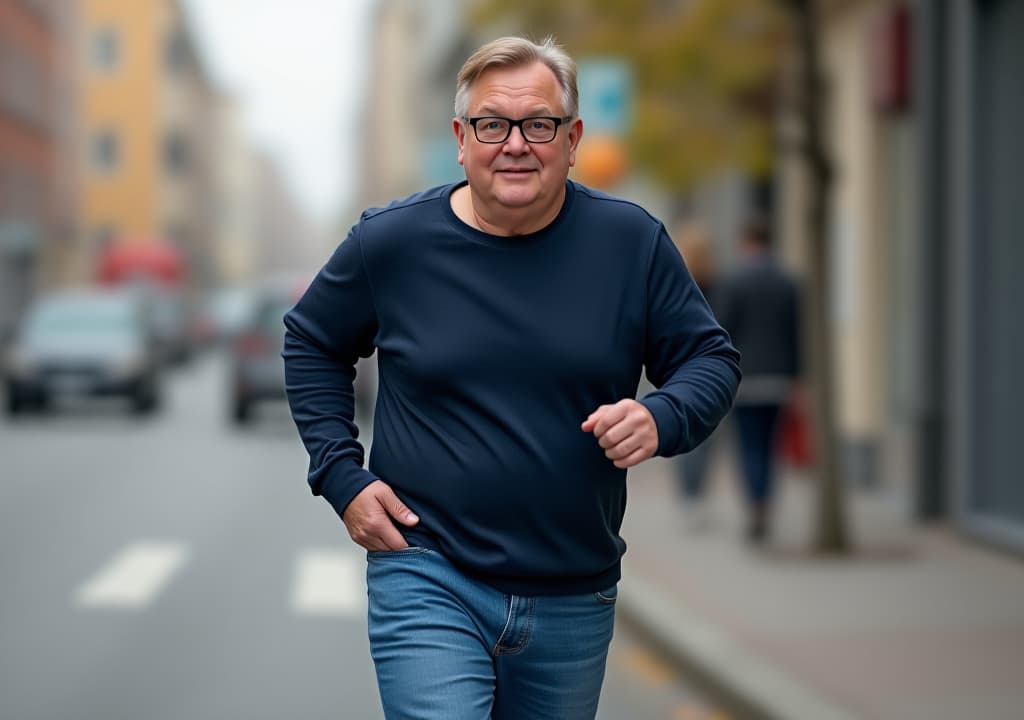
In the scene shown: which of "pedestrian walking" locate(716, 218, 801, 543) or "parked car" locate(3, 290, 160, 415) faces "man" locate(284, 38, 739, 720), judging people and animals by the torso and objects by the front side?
the parked car

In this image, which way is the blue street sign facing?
toward the camera

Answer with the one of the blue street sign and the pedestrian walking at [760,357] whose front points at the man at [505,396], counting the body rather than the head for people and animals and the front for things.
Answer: the blue street sign

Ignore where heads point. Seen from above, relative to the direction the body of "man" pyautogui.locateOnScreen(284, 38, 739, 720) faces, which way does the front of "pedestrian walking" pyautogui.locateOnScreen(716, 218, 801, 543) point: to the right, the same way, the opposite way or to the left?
the opposite way

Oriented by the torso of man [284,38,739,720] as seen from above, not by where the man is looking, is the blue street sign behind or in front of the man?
behind

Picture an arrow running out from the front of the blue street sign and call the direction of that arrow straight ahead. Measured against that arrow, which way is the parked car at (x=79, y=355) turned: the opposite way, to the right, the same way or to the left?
the same way

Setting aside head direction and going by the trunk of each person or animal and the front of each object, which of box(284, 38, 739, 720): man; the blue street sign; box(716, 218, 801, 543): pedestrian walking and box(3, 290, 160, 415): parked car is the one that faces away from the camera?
the pedestrian walking

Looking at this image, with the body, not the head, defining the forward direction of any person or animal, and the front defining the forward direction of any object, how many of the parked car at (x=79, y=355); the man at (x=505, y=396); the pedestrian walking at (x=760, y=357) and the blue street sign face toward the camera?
3

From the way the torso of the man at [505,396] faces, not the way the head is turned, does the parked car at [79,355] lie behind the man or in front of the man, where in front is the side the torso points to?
behind

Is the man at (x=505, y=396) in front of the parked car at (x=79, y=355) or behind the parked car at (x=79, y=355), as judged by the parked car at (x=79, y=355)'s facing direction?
in front

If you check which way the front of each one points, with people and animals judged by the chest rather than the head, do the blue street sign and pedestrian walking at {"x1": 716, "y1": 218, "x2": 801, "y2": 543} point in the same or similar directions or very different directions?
very different directions

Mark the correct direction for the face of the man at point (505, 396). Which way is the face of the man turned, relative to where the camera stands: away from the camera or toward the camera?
toward the camera

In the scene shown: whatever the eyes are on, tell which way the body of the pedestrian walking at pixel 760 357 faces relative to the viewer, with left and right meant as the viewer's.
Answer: facing away from the viewer

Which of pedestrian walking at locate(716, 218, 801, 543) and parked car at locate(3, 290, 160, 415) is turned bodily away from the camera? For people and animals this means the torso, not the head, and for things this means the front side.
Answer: the pedestrian walking

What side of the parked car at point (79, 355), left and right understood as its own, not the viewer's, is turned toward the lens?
front
